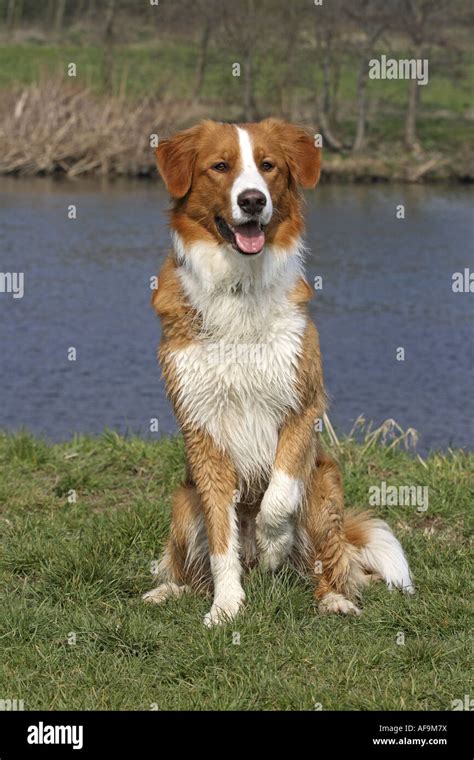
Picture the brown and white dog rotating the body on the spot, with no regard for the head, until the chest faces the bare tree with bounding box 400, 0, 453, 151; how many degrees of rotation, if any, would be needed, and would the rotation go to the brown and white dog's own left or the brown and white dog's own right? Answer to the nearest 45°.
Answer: approximately 180°

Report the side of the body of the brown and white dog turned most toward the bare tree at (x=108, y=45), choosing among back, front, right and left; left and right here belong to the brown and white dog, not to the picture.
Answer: back

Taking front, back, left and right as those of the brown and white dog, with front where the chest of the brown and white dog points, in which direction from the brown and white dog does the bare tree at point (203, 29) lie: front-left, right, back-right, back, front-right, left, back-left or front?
back

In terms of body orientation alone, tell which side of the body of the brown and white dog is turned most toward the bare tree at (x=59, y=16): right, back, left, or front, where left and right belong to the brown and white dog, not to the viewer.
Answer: back

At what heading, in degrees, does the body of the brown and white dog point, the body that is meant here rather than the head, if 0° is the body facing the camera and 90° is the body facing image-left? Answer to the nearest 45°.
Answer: approximately 0°

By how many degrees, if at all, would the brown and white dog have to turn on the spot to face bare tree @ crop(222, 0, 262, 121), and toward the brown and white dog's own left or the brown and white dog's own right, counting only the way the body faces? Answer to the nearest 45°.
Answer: approximately 180°

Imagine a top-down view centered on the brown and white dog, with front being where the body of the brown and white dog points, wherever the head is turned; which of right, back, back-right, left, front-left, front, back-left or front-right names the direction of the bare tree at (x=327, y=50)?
back
